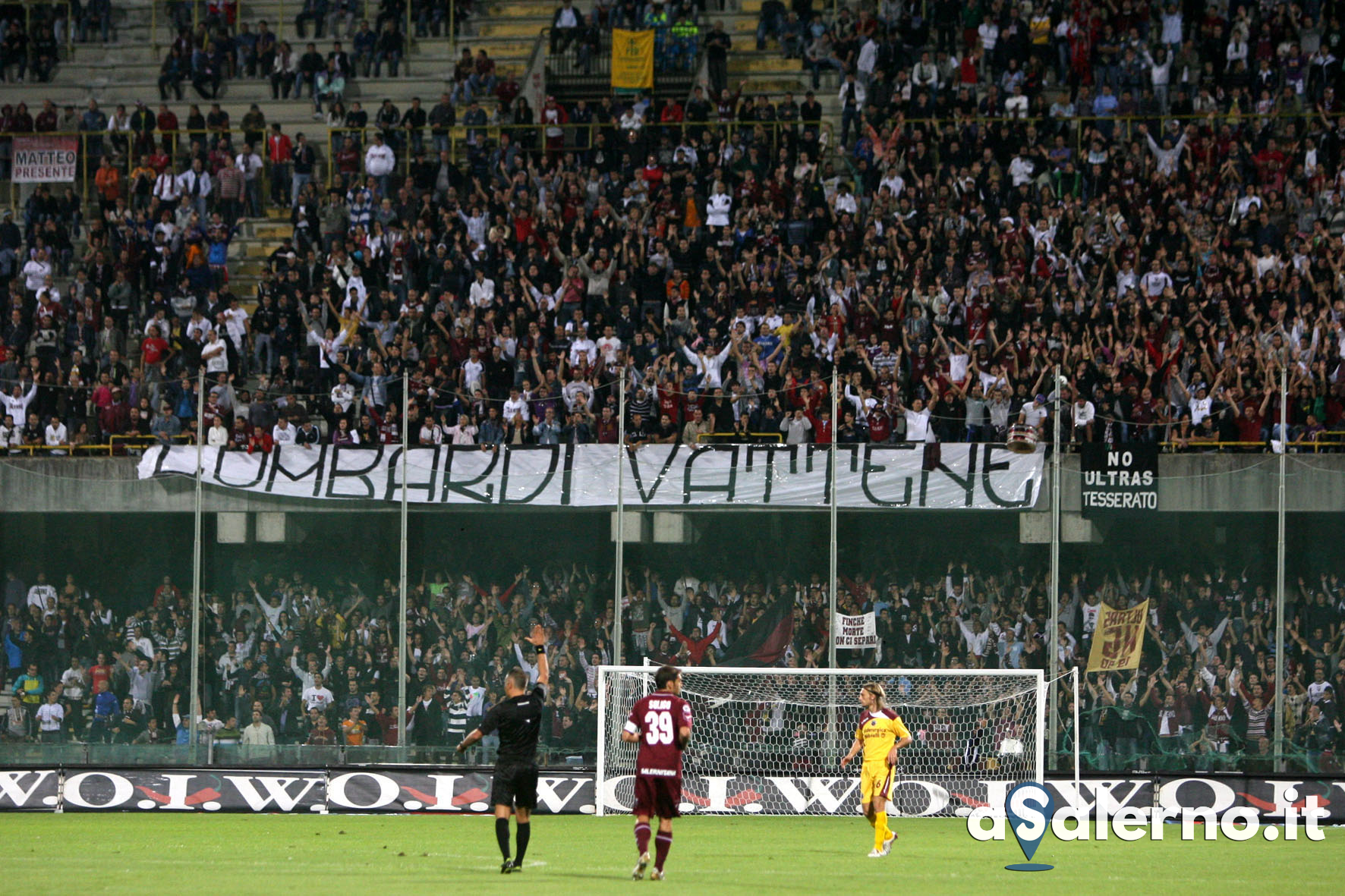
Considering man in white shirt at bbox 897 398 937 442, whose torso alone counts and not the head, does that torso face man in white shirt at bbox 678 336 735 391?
no

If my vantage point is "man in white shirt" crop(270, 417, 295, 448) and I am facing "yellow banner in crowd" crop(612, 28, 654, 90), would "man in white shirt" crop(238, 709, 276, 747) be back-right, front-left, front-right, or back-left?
back-right

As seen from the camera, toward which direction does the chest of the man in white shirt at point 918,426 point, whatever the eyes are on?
toward the camera

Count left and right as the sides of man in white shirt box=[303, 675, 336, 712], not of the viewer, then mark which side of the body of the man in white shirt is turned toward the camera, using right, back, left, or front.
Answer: front

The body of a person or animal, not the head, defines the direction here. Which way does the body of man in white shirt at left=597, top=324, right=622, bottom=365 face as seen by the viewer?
toward the camera

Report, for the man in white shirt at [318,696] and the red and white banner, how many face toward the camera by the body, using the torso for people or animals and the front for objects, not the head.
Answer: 2

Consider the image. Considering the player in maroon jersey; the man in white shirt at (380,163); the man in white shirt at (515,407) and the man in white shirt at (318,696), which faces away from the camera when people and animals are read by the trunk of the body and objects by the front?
the player in maroon jersey

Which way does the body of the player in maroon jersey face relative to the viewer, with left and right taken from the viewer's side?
facing away from the viewer

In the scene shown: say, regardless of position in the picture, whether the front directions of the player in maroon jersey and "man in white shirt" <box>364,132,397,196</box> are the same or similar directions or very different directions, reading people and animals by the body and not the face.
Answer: very different directions

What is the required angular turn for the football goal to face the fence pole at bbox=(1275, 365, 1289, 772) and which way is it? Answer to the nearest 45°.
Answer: approximately 90° to its left

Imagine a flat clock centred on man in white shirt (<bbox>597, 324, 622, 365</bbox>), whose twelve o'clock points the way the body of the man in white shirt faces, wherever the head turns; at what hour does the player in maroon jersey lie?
The player in maroon jersey is roughly at 12 o'clock from the man in white shirt.

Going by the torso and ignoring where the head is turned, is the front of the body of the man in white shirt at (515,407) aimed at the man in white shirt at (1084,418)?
no

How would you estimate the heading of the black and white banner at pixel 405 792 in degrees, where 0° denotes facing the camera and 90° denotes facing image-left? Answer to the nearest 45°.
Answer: approximately 0°
